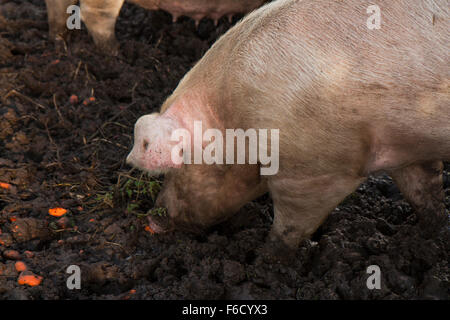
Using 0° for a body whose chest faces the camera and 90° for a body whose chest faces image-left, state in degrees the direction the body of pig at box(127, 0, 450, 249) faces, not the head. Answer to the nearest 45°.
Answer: approximately 90°

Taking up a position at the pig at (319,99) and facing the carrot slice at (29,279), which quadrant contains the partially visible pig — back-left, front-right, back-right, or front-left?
front-right

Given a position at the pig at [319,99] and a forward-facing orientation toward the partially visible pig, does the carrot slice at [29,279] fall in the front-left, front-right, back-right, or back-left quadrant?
front-left

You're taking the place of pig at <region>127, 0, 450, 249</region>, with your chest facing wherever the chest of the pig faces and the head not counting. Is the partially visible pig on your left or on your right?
on your right
